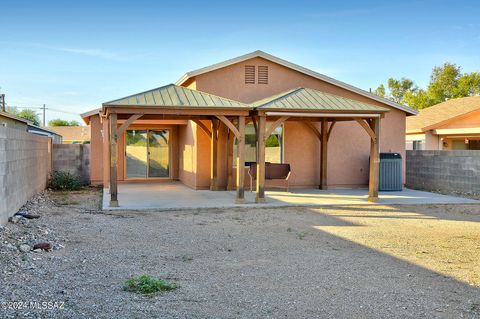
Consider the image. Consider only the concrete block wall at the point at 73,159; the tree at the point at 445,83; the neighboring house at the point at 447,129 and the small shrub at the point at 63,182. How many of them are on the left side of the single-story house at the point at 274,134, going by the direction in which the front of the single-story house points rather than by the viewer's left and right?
2

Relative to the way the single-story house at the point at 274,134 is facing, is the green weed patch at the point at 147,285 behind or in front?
behind

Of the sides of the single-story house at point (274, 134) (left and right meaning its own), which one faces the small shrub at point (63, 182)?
left

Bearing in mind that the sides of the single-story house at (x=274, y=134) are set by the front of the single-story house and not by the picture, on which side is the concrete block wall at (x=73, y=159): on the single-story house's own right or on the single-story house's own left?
on the single-story house's own left

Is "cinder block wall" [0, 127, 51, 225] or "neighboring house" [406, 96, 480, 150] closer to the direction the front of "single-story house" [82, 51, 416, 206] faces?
the neighboring house

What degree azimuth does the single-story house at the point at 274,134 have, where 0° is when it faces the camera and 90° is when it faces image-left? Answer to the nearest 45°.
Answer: approximately 180°

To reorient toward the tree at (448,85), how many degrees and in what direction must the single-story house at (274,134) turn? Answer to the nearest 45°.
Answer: approximately 45° to its right
